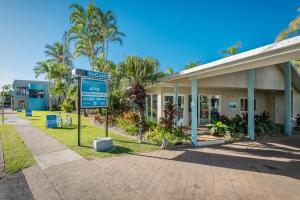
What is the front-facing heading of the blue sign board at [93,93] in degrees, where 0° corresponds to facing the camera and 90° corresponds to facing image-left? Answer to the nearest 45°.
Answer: approximately 315°

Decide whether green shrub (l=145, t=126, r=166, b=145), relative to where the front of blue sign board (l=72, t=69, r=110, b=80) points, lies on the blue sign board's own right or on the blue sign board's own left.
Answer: on the blue sign board's own left

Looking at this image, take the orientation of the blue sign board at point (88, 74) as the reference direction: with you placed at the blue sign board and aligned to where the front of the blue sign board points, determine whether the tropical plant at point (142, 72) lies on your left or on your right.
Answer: on your left

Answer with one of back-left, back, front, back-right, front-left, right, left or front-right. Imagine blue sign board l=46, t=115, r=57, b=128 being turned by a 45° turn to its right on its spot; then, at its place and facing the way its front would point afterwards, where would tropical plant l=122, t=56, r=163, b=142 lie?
left

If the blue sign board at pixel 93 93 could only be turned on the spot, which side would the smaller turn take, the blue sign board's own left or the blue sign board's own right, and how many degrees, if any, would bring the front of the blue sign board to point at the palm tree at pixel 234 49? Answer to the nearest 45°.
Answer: approximately 90° to the blue sign board's own left

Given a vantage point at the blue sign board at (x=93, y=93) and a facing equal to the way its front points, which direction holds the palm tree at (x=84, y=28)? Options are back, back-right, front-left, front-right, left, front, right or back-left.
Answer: back-left

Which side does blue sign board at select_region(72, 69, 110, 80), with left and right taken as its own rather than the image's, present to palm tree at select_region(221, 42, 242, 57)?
left

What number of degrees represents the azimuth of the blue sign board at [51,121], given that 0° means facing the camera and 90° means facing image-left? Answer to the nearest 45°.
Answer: approximately 0°

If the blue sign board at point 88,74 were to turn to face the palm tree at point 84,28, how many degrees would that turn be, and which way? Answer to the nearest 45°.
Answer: approximately 135° to its left

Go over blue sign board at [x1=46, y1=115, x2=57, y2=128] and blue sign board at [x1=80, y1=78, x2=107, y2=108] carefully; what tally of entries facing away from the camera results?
0

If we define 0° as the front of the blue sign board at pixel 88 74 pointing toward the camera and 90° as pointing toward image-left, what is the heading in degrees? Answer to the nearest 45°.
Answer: approximately 315°

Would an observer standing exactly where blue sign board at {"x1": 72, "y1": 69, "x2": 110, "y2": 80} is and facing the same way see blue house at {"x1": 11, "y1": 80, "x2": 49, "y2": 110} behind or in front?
behind
